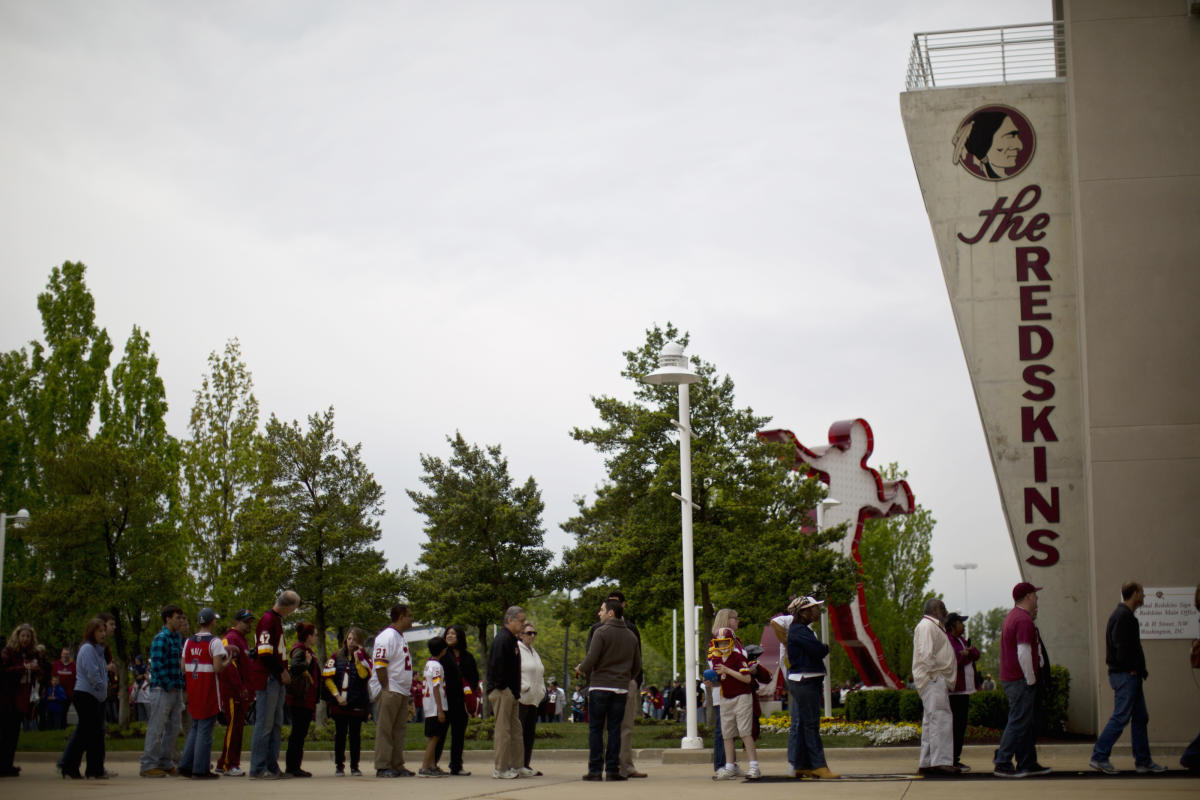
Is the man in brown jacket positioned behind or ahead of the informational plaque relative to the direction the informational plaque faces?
ahead

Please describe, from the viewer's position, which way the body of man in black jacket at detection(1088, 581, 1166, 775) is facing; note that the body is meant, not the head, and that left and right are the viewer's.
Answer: facing to the right of the viewer

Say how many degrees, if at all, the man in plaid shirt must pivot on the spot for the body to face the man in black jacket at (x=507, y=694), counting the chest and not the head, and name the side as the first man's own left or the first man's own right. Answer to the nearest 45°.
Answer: approximately 45° to the first man's own right

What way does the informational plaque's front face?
toward the camera

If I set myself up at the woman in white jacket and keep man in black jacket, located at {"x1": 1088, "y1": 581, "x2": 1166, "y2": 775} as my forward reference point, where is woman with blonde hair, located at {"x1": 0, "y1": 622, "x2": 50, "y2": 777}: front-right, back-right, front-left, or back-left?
back-right

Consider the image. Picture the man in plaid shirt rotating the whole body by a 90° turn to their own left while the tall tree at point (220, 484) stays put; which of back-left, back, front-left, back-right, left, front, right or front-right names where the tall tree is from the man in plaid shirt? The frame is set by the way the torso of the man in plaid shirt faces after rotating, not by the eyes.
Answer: front

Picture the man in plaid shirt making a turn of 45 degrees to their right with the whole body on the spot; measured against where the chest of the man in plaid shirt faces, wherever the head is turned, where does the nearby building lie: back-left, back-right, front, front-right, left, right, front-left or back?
front-left

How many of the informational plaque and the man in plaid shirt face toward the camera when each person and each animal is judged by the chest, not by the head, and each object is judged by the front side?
1

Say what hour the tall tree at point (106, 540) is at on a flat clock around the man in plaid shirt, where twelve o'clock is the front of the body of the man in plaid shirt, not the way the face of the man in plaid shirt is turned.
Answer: The tall tree is roughly at 9 o'clock from the man in plaid shirt.
